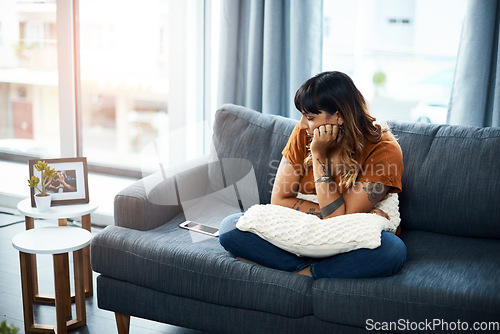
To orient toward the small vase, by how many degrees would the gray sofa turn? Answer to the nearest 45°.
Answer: approximately 45° to its right

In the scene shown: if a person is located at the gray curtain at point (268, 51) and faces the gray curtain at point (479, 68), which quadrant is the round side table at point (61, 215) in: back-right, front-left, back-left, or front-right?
back-right

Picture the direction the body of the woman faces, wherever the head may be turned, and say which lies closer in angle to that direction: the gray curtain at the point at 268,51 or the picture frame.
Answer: the picture frame

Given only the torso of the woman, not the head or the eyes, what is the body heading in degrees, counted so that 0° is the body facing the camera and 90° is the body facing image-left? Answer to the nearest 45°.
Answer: approximately 45°

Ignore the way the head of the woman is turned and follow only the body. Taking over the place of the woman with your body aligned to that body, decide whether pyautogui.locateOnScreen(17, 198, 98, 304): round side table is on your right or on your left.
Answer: on your right
